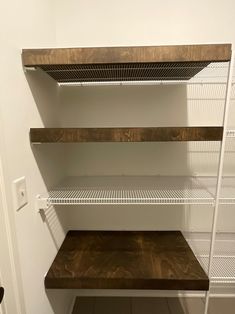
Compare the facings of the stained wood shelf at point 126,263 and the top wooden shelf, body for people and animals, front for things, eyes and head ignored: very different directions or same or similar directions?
same or similar directions

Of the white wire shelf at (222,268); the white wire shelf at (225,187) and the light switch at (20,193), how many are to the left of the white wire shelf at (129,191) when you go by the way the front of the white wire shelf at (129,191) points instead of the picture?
2

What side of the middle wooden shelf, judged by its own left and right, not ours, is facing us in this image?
front

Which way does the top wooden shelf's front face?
toward the camera

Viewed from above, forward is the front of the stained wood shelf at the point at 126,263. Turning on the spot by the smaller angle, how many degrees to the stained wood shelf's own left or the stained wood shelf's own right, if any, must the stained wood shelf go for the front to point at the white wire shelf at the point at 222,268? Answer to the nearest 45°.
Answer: approximately 90° to the stained wood shelf's own left

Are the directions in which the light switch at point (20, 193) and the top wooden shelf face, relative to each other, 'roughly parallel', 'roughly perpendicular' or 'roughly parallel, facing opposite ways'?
roughly perpendicular
